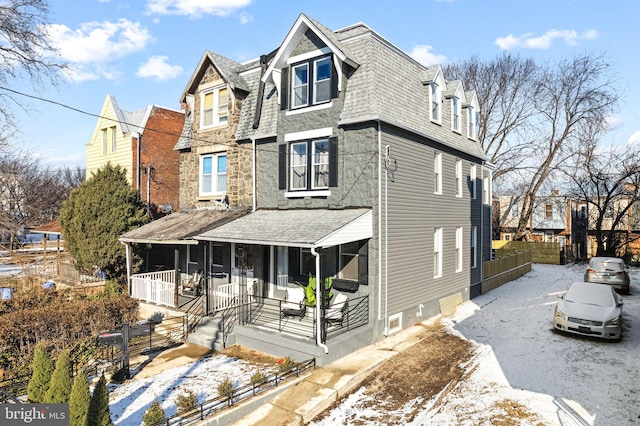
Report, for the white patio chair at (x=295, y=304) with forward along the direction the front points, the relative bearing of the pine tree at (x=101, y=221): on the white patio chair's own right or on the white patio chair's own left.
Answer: on the white patio chair's own right

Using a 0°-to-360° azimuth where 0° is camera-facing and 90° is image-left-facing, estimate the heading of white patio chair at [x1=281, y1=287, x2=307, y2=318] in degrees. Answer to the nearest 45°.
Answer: approximately 45°

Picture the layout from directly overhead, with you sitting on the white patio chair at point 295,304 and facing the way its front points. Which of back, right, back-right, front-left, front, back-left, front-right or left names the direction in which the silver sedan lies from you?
back-left

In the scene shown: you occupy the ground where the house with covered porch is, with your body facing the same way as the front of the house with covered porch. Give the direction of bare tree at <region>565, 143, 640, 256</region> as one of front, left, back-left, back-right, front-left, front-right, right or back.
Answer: back

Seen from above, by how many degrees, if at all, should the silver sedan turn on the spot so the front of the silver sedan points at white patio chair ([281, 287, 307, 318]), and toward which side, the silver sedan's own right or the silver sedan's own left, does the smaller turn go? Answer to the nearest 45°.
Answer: approximately 45° to the silver sedan's own right

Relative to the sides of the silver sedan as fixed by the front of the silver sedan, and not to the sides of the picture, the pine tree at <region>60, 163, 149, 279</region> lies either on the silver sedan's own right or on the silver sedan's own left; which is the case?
on the silver sedan's own right

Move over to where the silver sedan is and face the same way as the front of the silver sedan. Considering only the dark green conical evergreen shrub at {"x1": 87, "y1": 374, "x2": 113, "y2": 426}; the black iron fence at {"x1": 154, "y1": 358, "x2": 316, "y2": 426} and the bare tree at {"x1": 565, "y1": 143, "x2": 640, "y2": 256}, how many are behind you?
1

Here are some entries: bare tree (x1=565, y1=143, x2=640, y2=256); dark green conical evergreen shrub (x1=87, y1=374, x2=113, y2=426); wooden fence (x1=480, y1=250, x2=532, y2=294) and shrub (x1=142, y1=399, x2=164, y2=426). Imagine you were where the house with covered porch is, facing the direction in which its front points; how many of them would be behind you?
2

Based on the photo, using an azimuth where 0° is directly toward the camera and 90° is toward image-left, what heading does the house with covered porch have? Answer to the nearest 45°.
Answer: approximately 45°
